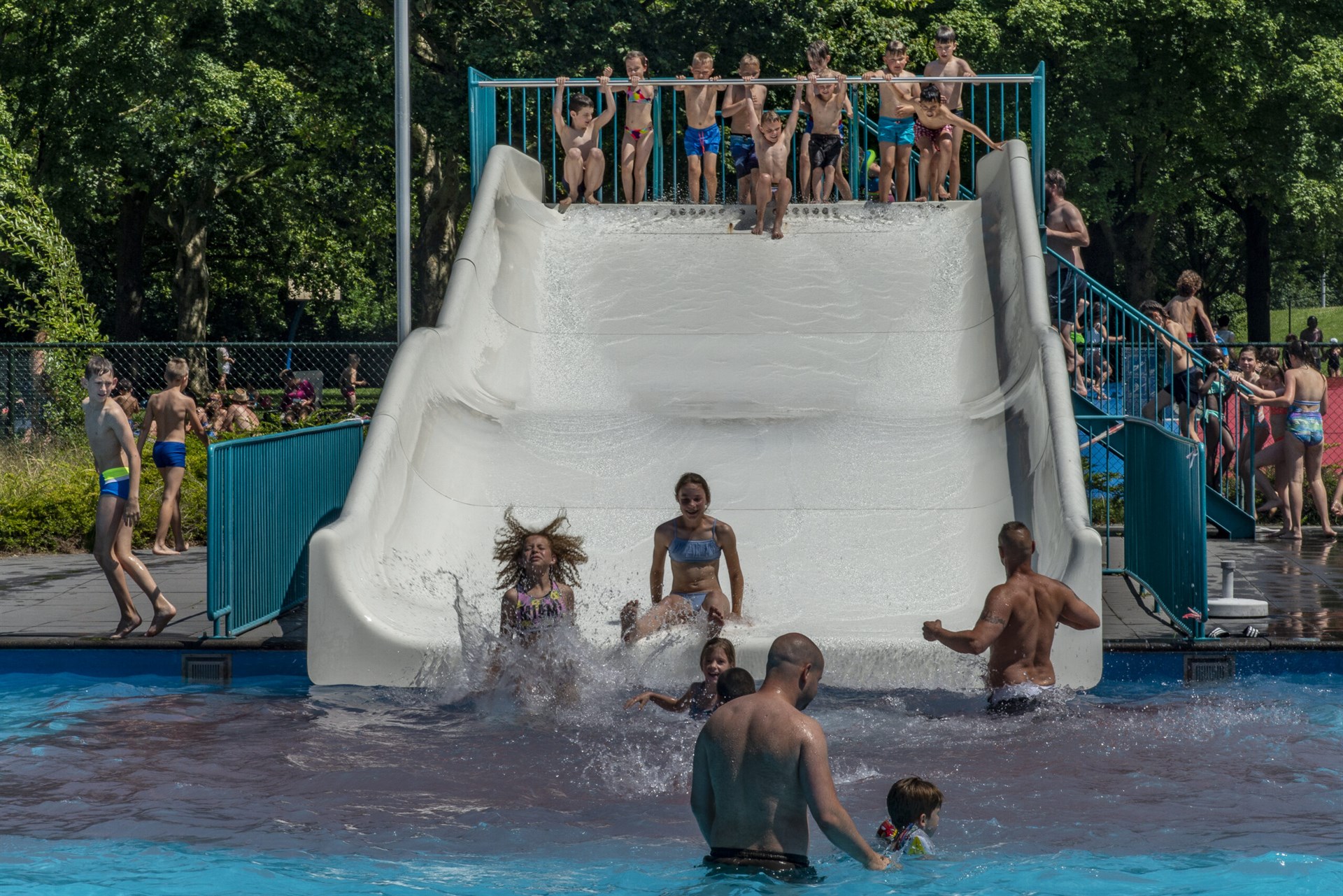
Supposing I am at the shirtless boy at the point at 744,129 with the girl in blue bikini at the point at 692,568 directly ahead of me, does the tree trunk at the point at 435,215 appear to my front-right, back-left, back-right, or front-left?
back-right

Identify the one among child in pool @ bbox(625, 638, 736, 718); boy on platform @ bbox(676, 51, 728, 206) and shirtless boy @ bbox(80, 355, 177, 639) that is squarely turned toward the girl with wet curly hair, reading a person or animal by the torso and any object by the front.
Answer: the boy on platform

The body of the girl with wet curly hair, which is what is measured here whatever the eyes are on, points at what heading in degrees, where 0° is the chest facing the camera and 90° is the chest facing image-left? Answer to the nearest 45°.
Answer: approximately 0°

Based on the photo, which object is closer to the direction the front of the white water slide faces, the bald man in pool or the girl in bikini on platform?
the bald man in pool

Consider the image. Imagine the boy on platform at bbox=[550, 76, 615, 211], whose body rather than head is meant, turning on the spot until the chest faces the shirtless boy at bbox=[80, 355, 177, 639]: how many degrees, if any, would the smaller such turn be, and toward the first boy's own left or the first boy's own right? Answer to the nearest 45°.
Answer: approximately 45° to the first boy's own right

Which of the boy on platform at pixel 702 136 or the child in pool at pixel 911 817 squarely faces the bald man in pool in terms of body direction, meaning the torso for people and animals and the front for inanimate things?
the boy on platform

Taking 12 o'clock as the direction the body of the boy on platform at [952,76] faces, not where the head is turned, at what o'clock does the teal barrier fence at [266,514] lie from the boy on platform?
The teal barrier fence is roughly at 1 o'clock from the boy on platform.

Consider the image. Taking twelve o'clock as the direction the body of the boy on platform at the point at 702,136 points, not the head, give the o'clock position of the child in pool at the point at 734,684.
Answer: The child in pool is roughly at 12 o'clock from the boy on platform.

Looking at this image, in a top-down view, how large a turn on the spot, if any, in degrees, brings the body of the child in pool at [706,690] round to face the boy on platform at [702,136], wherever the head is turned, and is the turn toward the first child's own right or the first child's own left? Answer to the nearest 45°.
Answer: approximately 180°

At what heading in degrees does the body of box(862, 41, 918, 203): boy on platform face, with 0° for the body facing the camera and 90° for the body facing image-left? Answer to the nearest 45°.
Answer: approximately 0°

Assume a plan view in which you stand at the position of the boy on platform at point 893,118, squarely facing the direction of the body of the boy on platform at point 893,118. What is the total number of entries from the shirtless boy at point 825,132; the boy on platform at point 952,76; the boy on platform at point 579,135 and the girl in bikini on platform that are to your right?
3

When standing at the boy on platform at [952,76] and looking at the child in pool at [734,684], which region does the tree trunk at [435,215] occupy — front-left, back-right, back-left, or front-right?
back-right
